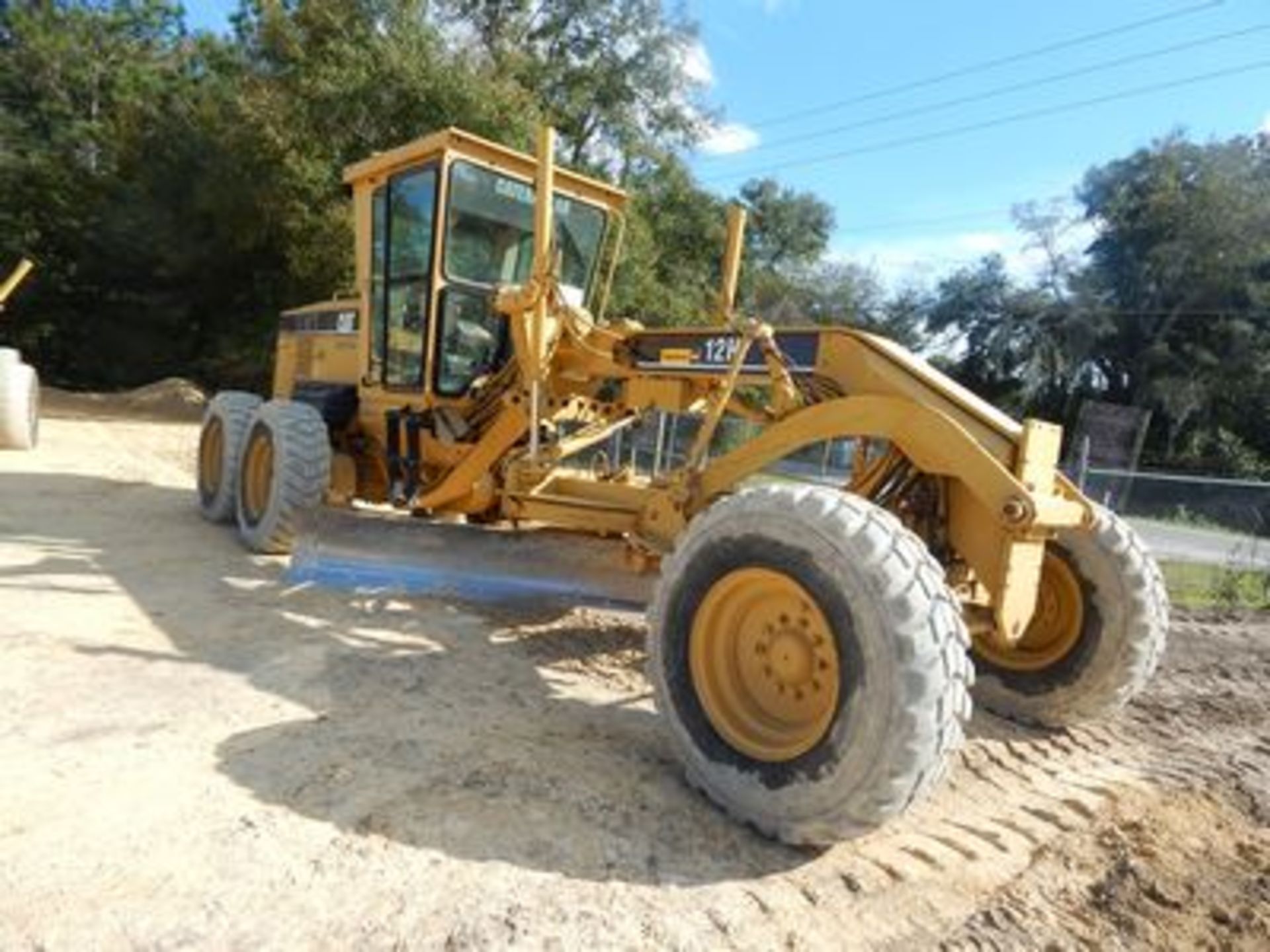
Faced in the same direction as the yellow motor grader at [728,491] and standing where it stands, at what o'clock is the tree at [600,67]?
The tree is roughly at 7 o'clock from the yellow motor grader.

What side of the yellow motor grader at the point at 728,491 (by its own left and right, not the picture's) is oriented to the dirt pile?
back

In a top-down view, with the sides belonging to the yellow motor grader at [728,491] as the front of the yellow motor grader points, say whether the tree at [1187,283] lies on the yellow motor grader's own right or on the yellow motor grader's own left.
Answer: on the yellow motor grader's own left

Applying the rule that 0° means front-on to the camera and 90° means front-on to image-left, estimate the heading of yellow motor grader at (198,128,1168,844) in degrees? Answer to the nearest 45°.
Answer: approximately 315°

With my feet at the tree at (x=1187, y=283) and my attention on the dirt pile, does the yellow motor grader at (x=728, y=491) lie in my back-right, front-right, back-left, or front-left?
front-left
